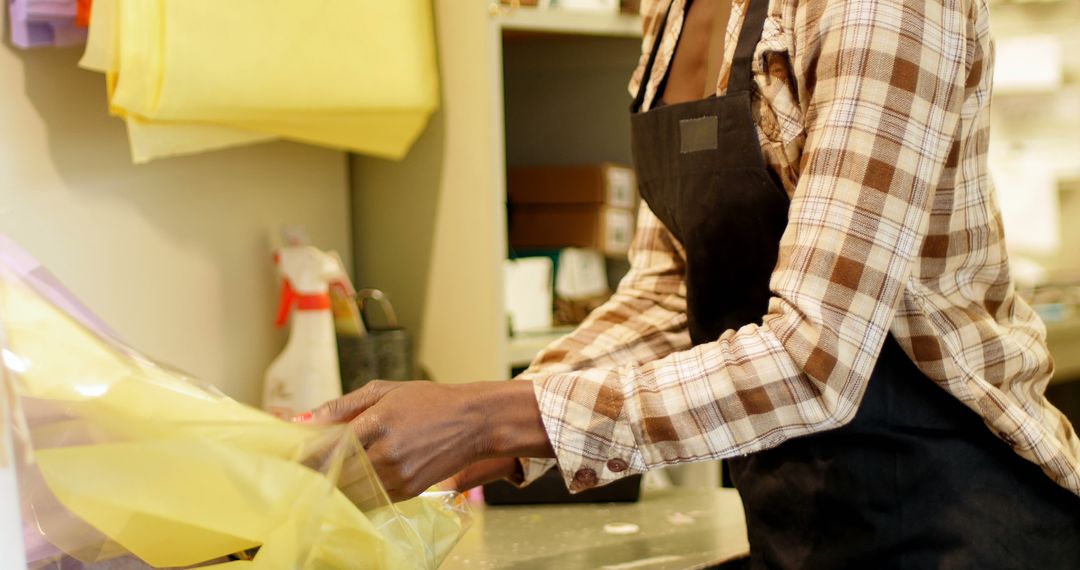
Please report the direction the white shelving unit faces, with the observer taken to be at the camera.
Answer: facing the viewer and to the right of the viewer
